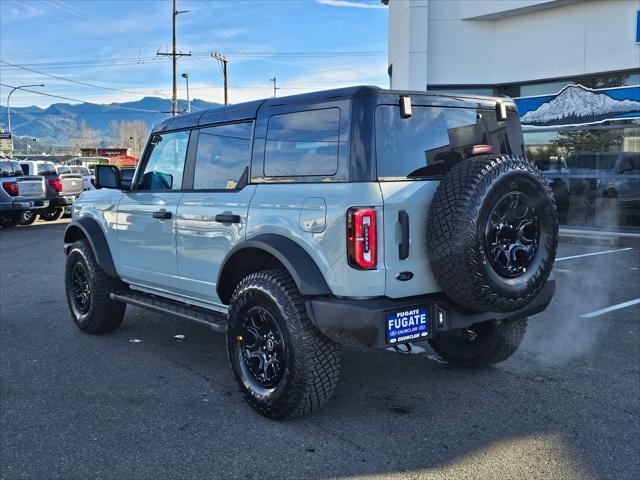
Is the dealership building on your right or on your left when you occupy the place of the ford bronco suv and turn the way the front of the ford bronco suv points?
on your right

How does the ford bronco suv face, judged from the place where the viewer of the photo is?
facing away from the viewer and to the left of the viewer
